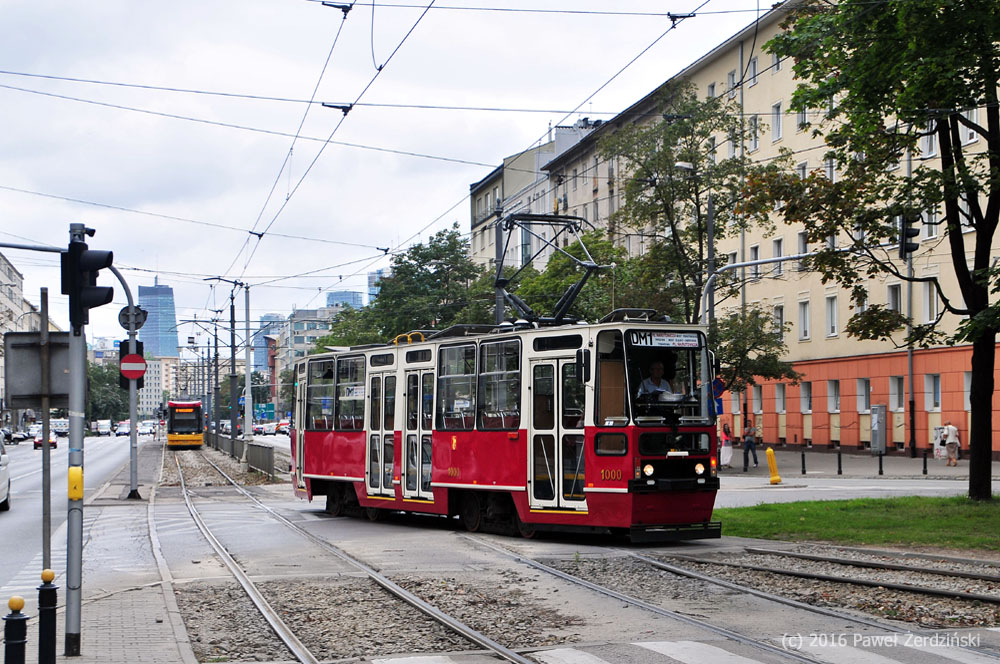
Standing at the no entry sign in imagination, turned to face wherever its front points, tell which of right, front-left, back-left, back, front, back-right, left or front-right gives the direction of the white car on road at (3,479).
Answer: front-right

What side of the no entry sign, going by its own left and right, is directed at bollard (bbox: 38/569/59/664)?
front

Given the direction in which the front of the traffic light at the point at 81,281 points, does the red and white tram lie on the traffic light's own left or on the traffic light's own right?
on the traffic light's own left

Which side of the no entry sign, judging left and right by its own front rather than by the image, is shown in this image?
front

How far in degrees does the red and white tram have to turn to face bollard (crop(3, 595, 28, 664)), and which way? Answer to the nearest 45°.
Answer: approximately 45° to its right

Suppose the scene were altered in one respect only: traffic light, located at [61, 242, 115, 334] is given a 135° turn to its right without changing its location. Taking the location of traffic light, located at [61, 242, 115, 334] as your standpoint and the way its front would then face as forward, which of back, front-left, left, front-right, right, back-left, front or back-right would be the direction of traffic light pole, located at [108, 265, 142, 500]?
back-right

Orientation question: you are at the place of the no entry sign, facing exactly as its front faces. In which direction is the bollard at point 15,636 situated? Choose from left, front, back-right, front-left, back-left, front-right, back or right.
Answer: front

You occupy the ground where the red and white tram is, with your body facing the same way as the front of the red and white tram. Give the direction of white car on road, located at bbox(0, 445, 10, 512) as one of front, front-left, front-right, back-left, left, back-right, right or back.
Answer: back

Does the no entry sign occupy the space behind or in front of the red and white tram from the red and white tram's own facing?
behind

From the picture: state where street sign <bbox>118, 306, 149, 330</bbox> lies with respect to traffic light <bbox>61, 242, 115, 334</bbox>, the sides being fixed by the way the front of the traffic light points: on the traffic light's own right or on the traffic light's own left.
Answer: on the traffic light's own left
